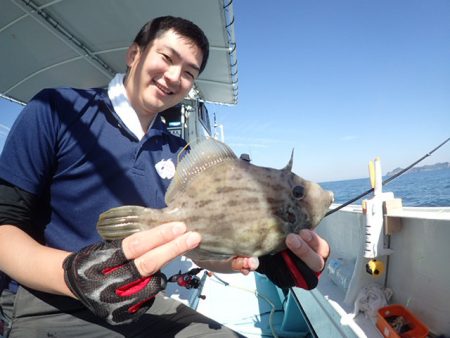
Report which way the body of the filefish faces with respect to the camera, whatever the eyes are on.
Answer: to the viewer's right

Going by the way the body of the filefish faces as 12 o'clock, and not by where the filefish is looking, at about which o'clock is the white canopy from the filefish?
The white canopy is roughly at 8 o'clock from the filefish.

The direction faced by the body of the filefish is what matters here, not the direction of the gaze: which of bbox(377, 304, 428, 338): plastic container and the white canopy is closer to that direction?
the plastic container
